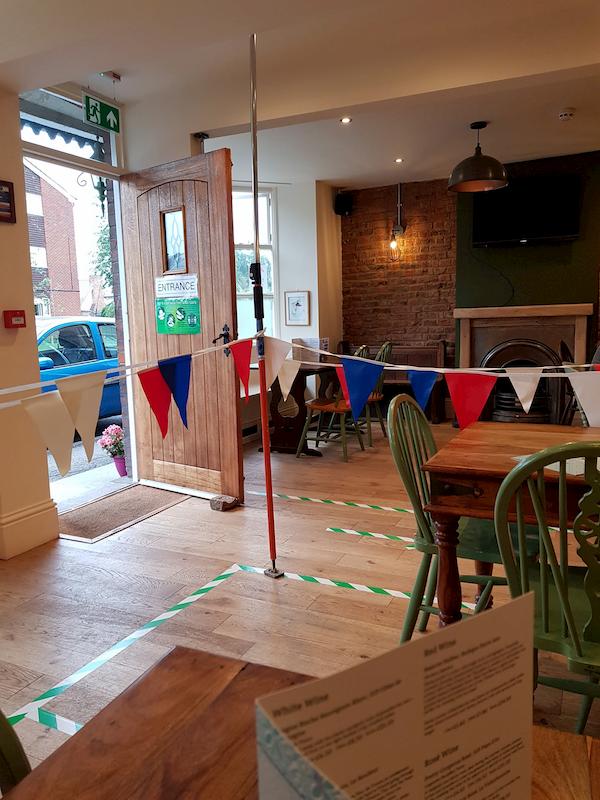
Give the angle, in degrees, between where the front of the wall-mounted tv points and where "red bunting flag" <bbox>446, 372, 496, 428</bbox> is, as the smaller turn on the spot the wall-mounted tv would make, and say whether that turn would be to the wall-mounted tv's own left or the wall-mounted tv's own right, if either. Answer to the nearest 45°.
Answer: approximately 45° to the wall-mounted tv's own left

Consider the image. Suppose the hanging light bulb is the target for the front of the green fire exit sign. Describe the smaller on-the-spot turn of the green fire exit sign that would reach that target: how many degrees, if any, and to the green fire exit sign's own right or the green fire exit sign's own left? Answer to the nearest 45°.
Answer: approximately 90° to the green fire exit sign's own left

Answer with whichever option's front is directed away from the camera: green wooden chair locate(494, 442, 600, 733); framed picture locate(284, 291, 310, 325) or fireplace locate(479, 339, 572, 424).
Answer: the green wooden chair

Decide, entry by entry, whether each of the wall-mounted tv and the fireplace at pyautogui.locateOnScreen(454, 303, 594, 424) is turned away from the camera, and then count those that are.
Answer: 0

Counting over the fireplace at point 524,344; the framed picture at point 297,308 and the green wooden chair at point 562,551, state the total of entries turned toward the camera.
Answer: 2

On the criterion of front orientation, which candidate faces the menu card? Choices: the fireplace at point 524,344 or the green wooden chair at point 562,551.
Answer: the fireplace

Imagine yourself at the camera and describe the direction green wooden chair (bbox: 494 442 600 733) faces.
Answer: facing away from the viewer

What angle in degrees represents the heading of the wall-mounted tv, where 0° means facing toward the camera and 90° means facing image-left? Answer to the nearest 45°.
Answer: approximately 45°

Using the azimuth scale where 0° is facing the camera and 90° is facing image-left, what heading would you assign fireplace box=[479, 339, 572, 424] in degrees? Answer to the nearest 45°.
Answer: approximately 0°

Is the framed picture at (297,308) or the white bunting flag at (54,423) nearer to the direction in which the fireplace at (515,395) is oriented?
the white bunting flag
